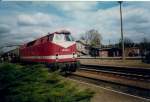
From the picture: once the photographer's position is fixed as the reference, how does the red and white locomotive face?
facing the viewer and to the right of the viewer

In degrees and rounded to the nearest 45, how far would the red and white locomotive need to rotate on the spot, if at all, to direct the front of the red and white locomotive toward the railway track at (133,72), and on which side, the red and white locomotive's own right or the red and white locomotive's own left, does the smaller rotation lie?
approximately 45° to the red and white locomotive's own left
